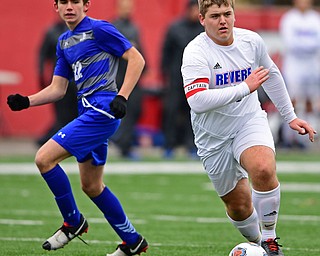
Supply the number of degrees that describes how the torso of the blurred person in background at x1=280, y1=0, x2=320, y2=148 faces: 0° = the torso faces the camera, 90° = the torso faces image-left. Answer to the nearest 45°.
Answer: approximately 0°

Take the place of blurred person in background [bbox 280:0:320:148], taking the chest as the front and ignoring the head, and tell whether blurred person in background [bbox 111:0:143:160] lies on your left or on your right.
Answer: on your right

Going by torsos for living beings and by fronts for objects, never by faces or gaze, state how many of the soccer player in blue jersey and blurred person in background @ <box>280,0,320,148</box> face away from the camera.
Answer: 0

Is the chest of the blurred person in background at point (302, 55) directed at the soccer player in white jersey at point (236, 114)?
yes

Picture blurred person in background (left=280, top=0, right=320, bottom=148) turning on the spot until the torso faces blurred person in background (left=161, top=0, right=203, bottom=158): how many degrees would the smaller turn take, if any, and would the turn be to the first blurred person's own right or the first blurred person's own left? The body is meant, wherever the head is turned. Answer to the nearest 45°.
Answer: approximately 45° to the first blurred person's own right

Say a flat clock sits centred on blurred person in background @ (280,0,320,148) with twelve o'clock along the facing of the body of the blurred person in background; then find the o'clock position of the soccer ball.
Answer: The soccer ball is roughly at 12 o'clock from the blurred person in background.

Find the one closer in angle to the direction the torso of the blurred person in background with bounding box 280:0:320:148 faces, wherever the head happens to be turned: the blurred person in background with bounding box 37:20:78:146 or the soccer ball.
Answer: the soccer ball
